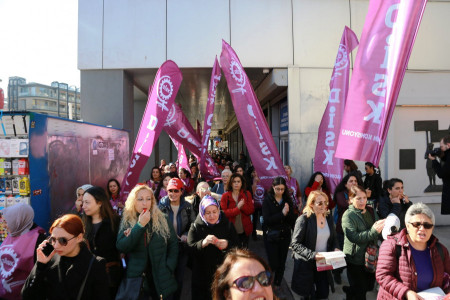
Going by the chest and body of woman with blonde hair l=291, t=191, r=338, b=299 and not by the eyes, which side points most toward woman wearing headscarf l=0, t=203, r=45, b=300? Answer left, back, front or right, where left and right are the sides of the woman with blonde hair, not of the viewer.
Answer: right

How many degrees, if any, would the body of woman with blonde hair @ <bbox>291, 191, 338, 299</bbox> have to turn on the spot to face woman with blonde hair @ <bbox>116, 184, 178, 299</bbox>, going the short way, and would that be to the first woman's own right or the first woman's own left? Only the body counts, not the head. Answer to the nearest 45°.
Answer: approximately 90° to the first woman's own right

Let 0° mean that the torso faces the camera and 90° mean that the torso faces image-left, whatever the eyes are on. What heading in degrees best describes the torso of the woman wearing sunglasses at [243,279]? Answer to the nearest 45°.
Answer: approximately 315°
